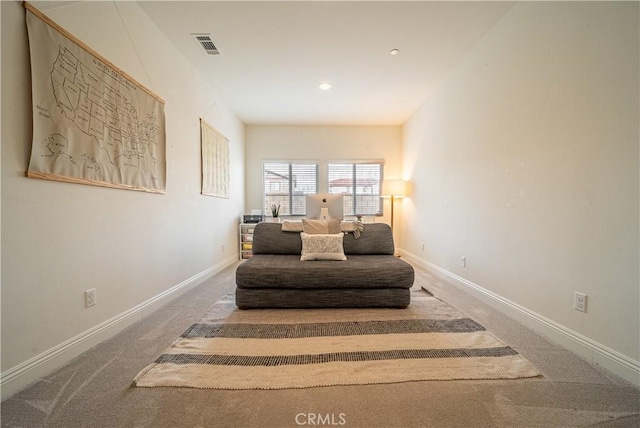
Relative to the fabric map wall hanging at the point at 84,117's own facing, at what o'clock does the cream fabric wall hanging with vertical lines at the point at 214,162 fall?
the cream fabric wall hanging with vertical lines at the point at 214,162 is roughly at 9 o'clock from the fabric map wall hanging at the point at 84,117.

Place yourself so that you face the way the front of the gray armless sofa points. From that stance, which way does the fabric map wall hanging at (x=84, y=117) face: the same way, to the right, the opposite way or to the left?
to the left

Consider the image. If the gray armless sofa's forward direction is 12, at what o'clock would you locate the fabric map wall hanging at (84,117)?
The fabric map wall hanging is roughly at 2 o'clock from the gray armless sofa.

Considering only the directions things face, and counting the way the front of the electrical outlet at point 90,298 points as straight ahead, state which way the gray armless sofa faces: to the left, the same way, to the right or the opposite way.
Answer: to the right

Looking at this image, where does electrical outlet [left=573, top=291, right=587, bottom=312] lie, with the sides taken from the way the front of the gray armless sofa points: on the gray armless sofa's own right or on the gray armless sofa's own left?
on the gray armless sofa's own left

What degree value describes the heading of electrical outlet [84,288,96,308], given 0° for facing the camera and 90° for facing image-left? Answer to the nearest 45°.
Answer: approximately 315°

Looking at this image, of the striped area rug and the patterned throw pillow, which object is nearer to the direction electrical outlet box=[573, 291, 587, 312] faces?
the striped area rug

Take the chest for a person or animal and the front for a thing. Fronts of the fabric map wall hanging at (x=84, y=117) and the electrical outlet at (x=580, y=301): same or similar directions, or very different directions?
very different directions

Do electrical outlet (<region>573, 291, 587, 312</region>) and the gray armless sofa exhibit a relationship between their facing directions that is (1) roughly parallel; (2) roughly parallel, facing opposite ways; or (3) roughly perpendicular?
roughly perpendicular

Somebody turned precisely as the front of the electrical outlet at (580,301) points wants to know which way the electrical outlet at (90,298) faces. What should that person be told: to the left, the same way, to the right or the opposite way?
the opposite way

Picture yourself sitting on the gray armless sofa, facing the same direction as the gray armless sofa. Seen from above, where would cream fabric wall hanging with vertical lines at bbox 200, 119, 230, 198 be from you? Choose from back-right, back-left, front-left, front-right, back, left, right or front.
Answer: back-right

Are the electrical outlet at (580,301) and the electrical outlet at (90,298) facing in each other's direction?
yes

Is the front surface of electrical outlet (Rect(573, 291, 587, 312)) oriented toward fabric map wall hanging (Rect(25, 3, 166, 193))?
yes
